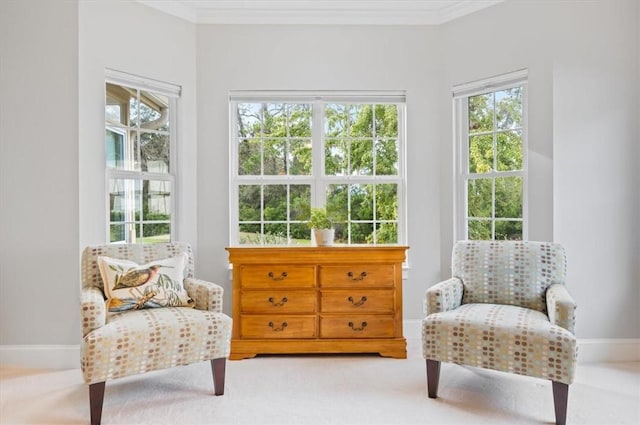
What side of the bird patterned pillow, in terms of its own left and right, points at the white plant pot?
left

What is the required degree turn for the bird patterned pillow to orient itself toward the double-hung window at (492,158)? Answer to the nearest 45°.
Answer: approximately 90° to its left

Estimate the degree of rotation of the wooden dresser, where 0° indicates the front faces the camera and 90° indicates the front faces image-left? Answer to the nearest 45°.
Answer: approximately 0°

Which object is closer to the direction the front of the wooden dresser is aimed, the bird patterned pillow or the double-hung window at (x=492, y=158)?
the bird patterned pillow

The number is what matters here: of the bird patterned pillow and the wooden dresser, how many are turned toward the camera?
2

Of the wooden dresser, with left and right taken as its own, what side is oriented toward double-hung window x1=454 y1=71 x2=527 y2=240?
left

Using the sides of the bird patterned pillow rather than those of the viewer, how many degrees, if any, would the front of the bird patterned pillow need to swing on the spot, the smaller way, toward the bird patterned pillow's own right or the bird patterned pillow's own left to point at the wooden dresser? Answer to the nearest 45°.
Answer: approximately 90° to the bird patterned pillow's own left

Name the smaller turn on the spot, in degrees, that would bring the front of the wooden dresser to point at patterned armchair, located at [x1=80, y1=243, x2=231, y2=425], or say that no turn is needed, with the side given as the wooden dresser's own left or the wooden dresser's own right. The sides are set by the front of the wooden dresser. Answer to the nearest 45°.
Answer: approximately 45° to the wooden dresser's own right

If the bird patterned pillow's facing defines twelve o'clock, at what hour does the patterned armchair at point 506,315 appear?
The patterned armchair is roughly at 10 o'clock from the bird patterned pillow.

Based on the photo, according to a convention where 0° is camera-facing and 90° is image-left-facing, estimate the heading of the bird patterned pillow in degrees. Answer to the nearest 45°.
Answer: approximately 0°
